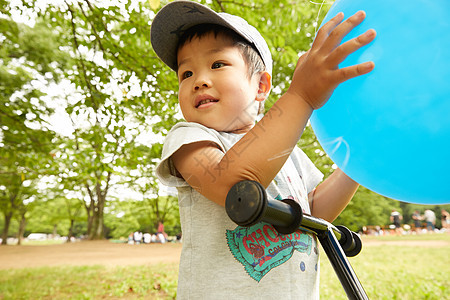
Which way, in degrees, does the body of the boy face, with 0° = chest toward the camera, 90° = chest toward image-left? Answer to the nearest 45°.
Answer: approximately 315°

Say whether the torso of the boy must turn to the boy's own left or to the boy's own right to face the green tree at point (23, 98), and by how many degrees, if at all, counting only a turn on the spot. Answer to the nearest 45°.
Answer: approximately 180°
